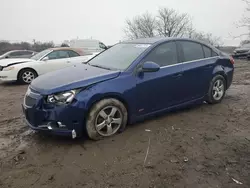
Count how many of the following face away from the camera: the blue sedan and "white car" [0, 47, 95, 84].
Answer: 0

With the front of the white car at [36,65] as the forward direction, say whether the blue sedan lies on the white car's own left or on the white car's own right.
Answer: on the white car's own left

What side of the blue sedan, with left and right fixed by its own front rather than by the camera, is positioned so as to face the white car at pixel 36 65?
right

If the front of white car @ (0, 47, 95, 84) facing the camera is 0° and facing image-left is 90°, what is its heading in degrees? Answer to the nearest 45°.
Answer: approximately 45°

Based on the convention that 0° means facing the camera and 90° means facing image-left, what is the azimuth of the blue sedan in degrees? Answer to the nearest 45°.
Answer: approximately 45°
